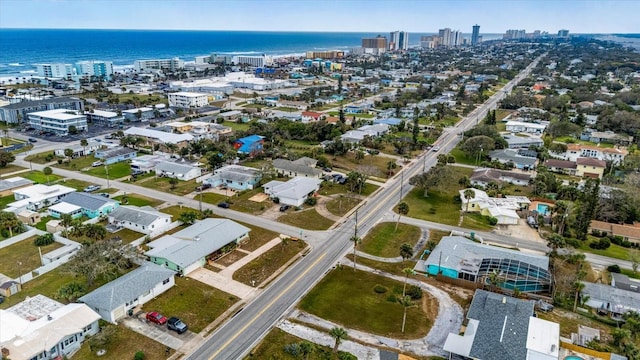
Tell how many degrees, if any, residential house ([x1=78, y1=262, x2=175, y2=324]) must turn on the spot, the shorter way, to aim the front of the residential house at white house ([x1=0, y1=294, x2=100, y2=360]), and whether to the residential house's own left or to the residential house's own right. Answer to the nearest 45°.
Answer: approximately 90° to the residential house's own right

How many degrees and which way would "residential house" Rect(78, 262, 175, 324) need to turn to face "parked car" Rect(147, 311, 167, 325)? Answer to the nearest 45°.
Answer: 0° — it already faces it

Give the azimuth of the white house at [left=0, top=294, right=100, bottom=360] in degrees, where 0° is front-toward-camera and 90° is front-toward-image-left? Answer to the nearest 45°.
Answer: approximately 315°

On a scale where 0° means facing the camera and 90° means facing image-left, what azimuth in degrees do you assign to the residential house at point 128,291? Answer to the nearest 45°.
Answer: approximately 315°

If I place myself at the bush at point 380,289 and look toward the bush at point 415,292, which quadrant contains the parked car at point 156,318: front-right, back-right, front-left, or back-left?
back-right

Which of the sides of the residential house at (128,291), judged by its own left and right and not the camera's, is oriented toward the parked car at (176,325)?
front

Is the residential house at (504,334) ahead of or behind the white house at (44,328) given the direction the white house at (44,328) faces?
ahead

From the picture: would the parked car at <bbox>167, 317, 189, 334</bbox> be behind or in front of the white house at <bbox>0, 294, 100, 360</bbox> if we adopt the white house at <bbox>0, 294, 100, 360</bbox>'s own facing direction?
in front

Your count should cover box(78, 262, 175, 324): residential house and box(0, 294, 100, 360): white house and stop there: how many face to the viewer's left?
0
